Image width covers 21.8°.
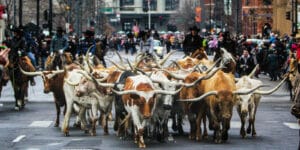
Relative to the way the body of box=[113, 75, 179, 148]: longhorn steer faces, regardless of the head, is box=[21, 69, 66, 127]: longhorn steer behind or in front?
behind

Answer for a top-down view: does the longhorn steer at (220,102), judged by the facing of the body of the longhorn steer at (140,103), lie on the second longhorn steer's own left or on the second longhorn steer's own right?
on the second longhorn steer's own left

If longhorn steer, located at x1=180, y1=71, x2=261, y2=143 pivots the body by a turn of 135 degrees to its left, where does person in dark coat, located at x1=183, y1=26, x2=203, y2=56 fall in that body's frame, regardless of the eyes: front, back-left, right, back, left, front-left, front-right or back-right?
front-left

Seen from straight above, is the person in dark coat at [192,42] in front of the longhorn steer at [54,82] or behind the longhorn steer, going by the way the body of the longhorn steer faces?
behind

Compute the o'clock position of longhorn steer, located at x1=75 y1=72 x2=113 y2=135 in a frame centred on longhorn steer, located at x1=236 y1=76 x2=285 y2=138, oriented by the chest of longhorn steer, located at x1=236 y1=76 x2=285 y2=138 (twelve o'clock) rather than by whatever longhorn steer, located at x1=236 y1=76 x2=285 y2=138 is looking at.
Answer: longhorn steer, located at x1=75 y1=72 x2=113 y2=135 is roughly at 3 o'clock from longhorn steer, located at x1=236 y1=76 x2=285 y2=138.

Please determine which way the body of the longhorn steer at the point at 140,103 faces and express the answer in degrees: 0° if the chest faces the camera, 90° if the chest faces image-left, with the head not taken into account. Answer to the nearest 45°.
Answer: approximately 0°

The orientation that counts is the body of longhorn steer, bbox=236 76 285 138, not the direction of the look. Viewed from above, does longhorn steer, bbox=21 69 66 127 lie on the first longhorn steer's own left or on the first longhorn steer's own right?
on the first longhorn steer's own right

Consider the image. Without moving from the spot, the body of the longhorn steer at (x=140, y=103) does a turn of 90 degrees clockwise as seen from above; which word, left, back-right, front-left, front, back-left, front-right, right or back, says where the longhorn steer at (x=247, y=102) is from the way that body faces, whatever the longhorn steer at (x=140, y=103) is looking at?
back-right

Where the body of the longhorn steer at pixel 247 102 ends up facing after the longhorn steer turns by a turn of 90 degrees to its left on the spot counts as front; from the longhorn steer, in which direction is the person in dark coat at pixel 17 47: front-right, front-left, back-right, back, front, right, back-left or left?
back-left

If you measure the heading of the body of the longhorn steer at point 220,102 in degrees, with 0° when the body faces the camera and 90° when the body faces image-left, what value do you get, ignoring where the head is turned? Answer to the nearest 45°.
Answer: approximately 0°

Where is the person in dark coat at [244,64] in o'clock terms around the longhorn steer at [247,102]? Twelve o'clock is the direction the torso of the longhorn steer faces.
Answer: The person in dark coat is roughly at 6 o'clock from the longhorn steer.
